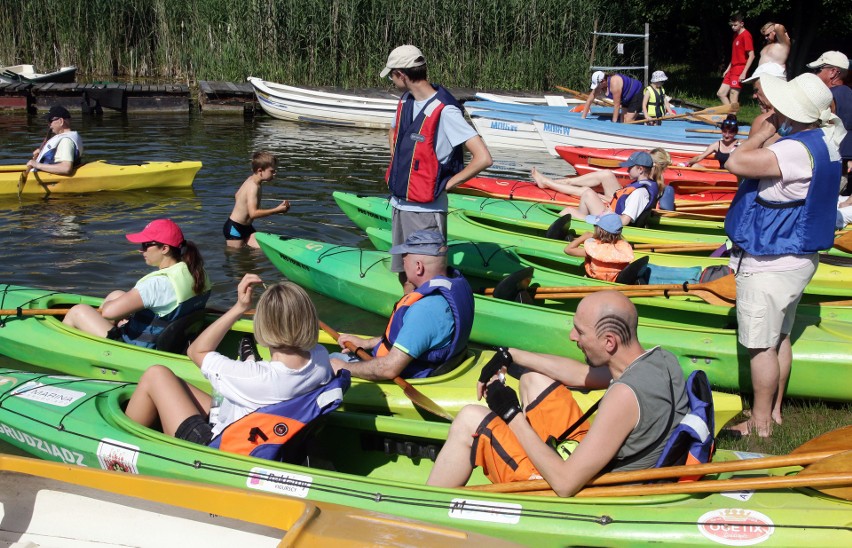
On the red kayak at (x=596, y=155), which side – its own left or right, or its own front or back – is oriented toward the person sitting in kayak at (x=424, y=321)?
left

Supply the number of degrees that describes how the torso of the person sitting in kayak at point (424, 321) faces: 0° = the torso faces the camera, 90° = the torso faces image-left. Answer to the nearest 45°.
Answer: approximately 90°

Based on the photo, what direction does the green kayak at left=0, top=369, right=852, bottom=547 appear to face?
to the viewer's left

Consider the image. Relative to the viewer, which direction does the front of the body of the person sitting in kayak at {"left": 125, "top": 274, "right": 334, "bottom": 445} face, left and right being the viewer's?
facing away from the viewer and to the left of the viewer

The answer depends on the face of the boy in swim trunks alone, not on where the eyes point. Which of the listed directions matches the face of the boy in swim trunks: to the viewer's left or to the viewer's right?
to the viewer's right

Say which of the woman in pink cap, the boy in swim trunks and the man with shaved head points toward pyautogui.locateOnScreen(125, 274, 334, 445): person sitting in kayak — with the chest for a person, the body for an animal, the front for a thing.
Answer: the man with shaved head

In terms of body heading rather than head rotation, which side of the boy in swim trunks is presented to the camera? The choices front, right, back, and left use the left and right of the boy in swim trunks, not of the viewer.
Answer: right

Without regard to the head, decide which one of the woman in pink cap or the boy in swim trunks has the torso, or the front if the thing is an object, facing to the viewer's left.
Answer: the woman in pink cap

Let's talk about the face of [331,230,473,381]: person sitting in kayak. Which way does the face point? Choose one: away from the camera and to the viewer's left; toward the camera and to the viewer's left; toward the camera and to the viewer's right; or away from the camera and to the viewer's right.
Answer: away from the camera and to the viewer's left

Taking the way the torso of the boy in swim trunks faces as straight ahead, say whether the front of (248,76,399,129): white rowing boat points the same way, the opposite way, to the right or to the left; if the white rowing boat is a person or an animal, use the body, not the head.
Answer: the opposite way

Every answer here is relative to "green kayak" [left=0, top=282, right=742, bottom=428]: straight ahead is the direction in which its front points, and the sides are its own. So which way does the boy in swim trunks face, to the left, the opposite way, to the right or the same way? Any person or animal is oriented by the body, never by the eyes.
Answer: the opposite way

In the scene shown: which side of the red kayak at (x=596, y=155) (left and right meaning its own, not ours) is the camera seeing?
left

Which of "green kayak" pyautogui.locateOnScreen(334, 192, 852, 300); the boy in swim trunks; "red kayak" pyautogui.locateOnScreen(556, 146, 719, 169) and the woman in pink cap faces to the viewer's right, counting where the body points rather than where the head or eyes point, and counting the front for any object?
the boy in swim trunks

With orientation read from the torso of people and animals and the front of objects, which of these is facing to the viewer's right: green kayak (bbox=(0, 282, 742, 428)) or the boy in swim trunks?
the boy in swim trunks

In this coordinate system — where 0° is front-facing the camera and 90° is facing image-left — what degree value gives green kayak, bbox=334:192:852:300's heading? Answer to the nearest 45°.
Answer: approximately 90°

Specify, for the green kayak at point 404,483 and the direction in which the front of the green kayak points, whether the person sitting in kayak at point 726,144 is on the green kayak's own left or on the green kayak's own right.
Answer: on the green kayak's own right

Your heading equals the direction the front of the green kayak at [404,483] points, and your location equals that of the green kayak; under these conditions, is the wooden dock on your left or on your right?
on your right

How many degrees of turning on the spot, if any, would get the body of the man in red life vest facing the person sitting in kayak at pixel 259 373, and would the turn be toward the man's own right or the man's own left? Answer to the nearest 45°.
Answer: approximately 45° to the man's own left
